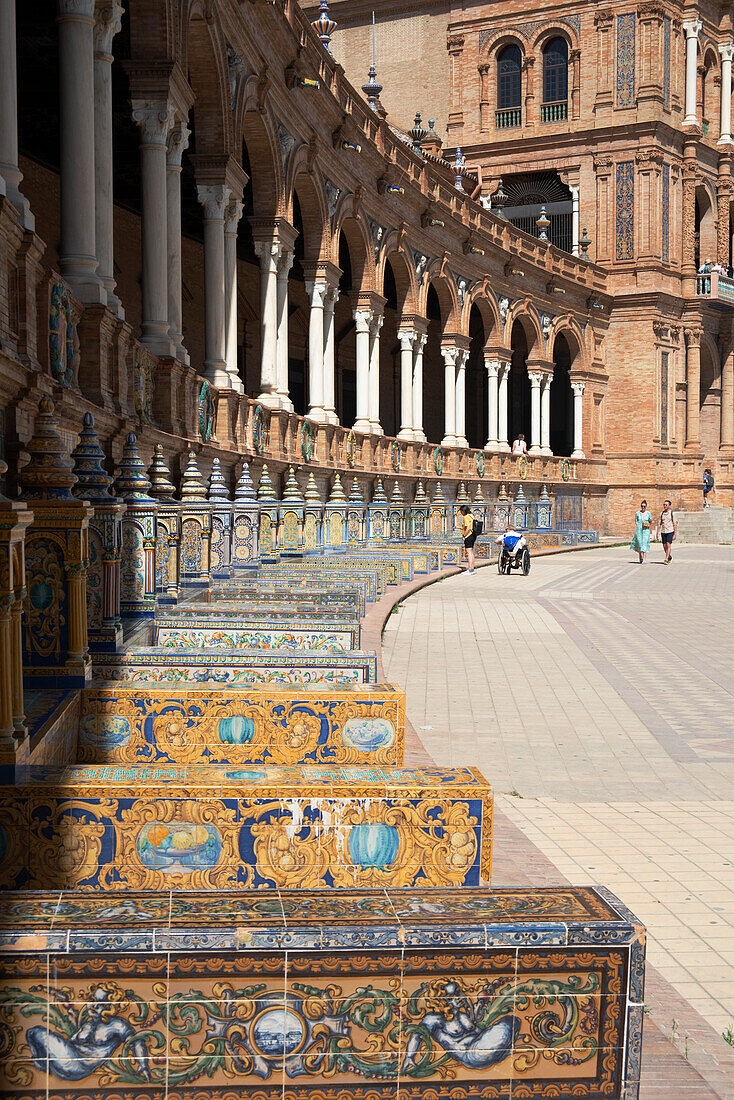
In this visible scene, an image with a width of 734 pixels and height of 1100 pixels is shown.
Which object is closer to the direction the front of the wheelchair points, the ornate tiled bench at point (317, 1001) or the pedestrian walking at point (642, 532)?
the pedestrian walking

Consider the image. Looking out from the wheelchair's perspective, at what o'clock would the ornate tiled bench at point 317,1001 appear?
The ornate tiled bench is roughly at 6 o'clock from the wheelchair.

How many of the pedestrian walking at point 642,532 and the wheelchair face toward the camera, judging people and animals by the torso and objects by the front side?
1

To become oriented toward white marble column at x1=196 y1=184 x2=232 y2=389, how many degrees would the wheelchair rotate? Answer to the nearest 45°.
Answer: approximately 135° to its left

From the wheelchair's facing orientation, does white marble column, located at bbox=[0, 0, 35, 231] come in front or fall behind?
behind

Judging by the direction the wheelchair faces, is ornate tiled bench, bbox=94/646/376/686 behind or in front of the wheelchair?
behind

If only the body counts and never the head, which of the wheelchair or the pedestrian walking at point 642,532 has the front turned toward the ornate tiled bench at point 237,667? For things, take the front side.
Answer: the pedestrian walking

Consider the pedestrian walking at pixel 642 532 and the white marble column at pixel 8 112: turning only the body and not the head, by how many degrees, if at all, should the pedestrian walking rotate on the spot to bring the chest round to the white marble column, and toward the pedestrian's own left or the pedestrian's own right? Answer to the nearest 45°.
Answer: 0° — they already face it

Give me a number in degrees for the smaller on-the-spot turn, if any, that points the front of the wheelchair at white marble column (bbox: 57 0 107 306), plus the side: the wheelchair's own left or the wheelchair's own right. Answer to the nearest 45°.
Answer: approximately 180°

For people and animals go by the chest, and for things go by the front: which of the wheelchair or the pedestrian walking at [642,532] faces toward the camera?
the pedestrian walking

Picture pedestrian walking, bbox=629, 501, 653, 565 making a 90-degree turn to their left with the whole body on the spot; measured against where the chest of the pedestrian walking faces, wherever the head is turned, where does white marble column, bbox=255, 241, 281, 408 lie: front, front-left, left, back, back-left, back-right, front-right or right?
back-right

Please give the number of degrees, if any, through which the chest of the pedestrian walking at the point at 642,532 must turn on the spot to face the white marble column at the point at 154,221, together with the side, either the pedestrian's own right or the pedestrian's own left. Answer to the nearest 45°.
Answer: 0° — they already face it

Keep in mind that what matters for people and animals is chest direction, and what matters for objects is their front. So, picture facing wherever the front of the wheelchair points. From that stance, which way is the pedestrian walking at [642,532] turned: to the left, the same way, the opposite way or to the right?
the opposite way

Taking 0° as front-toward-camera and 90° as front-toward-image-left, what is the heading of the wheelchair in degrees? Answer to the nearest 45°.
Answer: approximately 180°

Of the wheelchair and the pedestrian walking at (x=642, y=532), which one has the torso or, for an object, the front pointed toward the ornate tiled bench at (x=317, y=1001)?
the pedestrian walking

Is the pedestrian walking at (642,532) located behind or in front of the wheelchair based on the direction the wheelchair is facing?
in front

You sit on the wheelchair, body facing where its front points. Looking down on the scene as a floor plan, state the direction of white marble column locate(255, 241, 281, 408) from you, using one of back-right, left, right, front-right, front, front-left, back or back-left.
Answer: back-left

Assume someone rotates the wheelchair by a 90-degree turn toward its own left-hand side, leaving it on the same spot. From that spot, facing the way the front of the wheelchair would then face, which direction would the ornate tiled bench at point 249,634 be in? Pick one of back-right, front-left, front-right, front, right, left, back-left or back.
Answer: left

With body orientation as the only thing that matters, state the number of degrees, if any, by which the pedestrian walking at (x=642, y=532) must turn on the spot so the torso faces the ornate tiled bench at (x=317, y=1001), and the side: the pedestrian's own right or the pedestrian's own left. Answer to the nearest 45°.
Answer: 0° — they already face it

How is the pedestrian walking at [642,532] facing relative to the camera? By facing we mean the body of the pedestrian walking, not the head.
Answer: toward the camera
